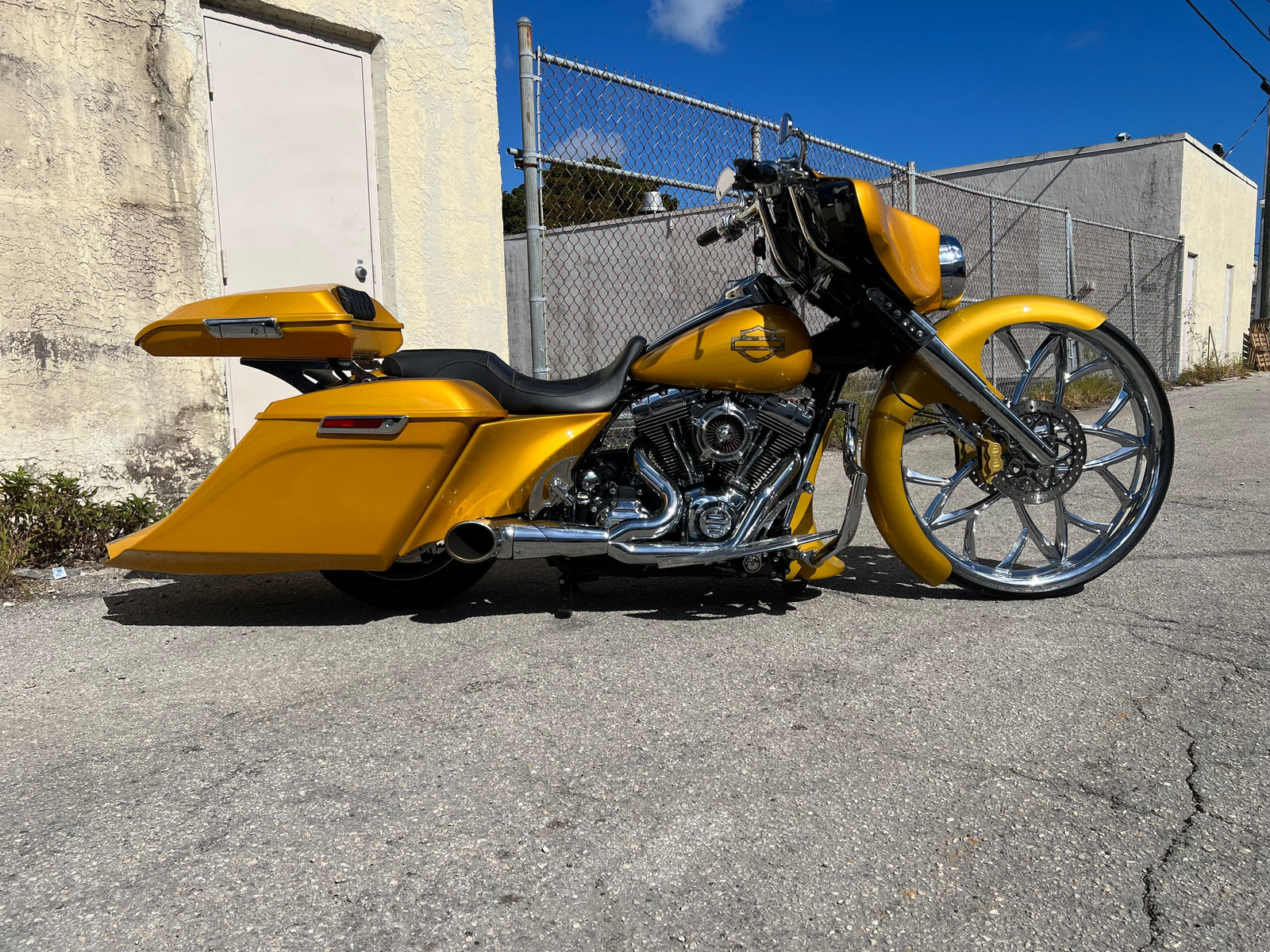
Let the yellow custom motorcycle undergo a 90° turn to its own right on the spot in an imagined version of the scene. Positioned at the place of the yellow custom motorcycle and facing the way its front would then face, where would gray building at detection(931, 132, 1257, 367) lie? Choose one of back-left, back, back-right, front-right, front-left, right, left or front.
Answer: back-left

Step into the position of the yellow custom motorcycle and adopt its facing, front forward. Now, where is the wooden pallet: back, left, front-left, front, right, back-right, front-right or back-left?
front-left

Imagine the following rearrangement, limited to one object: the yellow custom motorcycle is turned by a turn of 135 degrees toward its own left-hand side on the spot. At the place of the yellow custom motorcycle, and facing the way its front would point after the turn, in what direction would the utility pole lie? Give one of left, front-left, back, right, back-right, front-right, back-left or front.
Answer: right

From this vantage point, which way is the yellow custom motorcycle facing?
to the viewer's right

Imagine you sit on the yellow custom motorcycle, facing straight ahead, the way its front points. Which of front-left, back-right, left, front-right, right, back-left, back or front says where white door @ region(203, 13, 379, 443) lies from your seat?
back-left

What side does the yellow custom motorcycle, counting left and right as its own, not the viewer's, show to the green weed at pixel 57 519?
back
